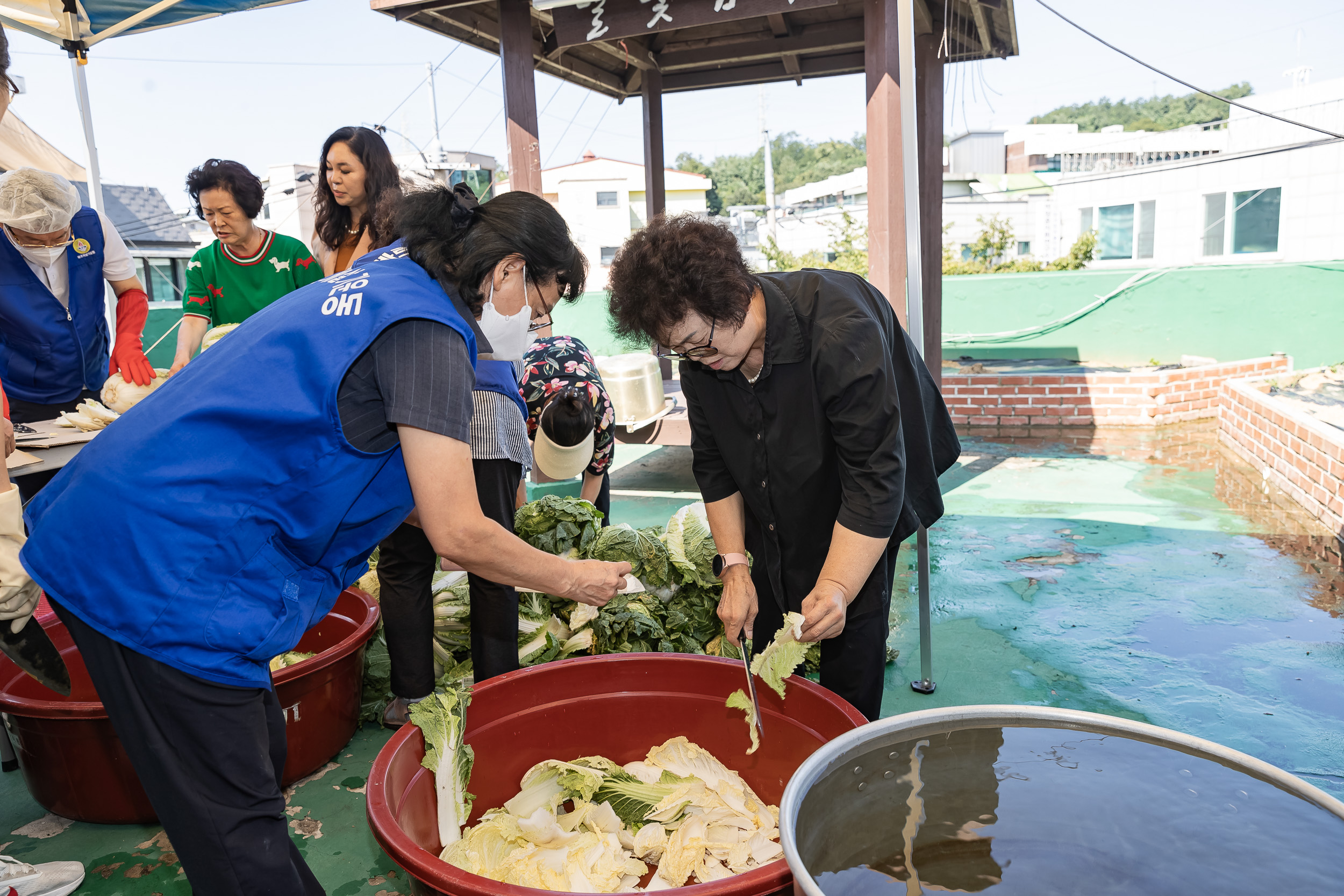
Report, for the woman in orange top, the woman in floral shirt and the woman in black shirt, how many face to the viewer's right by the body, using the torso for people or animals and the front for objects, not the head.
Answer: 0

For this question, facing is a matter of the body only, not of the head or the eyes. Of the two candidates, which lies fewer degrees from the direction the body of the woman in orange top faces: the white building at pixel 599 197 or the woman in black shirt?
the woman in black shirt

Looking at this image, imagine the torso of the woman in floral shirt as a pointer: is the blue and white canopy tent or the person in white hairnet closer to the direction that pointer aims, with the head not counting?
the person in white hairnet

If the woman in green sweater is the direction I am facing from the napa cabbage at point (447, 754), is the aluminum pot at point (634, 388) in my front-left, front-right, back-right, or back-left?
front-right

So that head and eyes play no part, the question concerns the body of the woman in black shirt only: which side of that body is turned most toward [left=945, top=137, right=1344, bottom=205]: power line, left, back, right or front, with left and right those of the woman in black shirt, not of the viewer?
back

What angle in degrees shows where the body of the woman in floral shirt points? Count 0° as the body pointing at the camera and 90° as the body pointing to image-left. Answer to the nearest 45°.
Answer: approximately 0°

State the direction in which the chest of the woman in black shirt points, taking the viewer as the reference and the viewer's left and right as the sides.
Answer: facing the viewer and to the left of the viewer

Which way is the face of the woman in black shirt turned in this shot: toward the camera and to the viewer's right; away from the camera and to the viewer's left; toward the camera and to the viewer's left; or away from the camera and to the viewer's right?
toward the camera and to the viewer's left

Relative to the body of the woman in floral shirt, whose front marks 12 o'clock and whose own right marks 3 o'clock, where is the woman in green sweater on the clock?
The woman in green sweater is roughly at 3 o'clock from the woman in floral shirt.

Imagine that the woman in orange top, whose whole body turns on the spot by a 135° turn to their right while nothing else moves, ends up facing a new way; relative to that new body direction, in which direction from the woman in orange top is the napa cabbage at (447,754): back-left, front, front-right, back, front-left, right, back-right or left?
back

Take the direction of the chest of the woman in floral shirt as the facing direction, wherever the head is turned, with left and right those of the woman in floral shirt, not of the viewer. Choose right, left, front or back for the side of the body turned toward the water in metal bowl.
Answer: front
